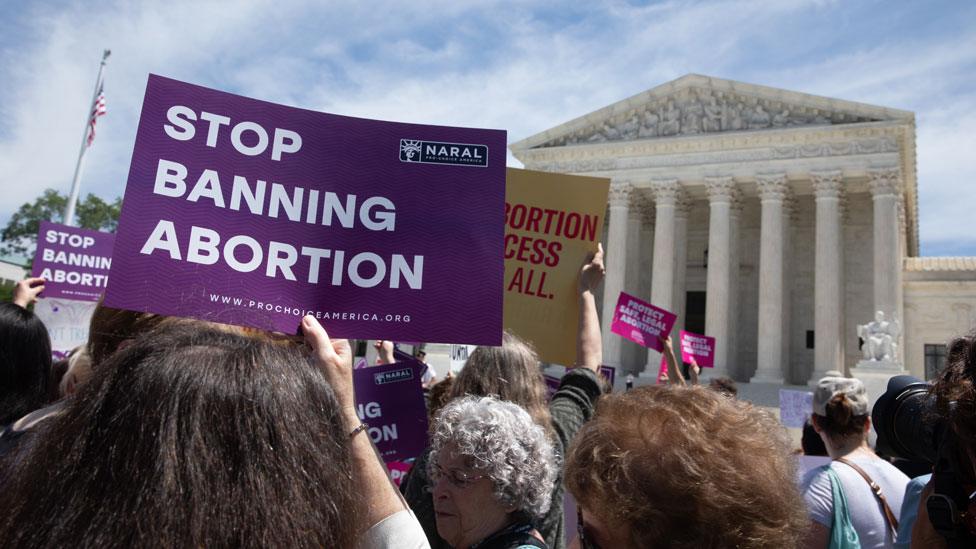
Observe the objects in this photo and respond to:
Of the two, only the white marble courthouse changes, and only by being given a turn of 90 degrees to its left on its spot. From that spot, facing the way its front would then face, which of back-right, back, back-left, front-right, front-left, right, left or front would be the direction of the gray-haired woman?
front-right

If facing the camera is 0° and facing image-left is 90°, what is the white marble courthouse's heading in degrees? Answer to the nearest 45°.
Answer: approximately 45°

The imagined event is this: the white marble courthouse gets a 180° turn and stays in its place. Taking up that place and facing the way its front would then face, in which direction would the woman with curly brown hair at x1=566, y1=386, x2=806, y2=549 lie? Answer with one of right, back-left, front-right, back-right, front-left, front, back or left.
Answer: back-right

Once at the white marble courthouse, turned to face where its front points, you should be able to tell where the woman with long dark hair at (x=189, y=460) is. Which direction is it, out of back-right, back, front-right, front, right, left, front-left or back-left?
front-left

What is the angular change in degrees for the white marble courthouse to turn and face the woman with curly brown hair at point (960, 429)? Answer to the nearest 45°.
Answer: approximately 45° to its left

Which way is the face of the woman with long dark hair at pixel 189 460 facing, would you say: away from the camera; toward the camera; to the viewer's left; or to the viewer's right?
away from the camera
